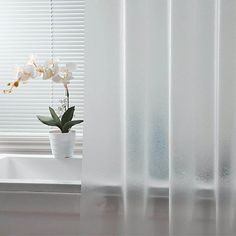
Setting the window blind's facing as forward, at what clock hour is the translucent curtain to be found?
The translucent curtain is roughly at 11 o'clock from the window blind.

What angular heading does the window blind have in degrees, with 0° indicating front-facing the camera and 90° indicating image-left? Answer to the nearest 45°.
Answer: approximately 0°
